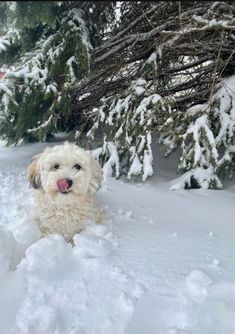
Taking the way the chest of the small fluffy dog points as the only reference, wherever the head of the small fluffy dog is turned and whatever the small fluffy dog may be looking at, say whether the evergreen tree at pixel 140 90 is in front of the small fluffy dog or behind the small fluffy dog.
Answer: behind

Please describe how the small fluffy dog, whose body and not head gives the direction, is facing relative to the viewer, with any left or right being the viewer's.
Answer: facing the viewer
